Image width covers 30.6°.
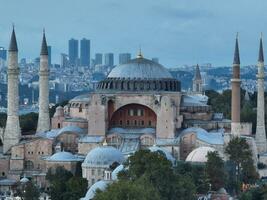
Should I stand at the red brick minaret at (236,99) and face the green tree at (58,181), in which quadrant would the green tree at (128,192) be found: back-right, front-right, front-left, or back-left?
front-left

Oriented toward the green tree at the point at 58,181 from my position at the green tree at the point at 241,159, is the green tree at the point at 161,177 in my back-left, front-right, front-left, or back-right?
front-left

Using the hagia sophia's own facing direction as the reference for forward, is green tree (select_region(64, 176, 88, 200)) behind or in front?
in front
